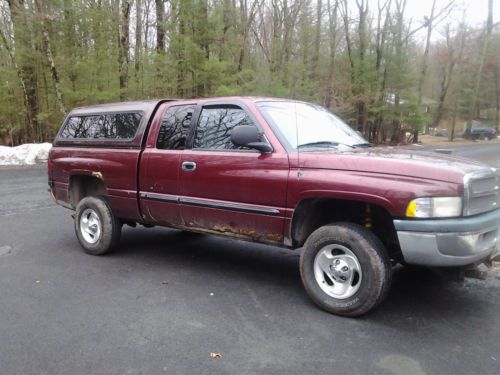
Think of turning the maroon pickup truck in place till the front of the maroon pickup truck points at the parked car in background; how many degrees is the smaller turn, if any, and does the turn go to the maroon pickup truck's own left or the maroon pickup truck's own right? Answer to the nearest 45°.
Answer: approximately 90° to the maroon pickup truck's own left

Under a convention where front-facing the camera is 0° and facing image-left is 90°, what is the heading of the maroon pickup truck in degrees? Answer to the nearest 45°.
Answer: approximately 315°
